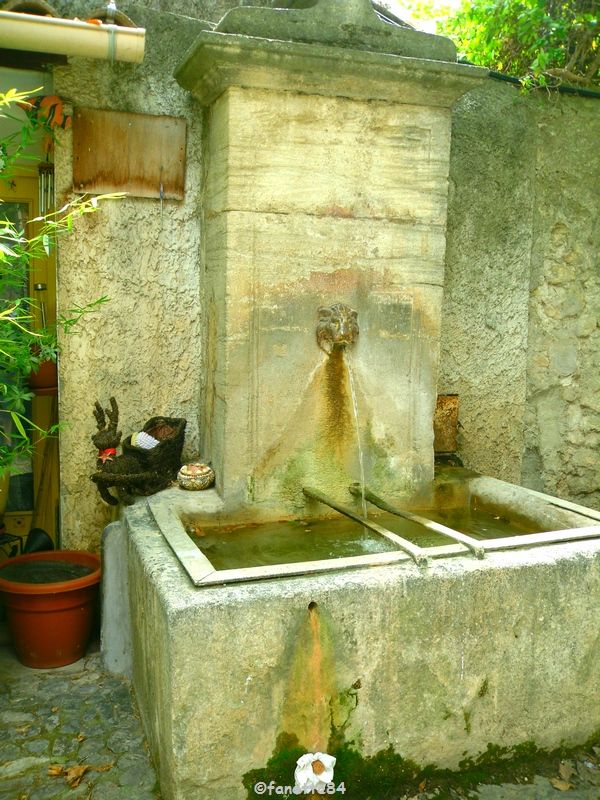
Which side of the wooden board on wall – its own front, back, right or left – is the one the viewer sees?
front

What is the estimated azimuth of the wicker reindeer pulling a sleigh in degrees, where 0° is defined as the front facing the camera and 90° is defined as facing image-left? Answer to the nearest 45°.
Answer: approximately 90°

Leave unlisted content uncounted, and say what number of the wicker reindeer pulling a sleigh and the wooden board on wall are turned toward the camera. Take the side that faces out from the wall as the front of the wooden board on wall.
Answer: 1

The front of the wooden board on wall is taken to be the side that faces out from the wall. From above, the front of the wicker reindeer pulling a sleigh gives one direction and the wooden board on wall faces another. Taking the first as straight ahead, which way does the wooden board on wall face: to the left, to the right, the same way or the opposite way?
to the left

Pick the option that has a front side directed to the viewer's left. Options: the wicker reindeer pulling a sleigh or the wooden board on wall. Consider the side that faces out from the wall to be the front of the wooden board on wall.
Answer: the wicker reindeer pulling a sleigh

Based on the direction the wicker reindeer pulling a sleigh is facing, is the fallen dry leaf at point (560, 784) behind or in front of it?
behind

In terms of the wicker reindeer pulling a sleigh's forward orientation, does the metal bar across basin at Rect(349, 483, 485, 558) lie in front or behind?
behind
